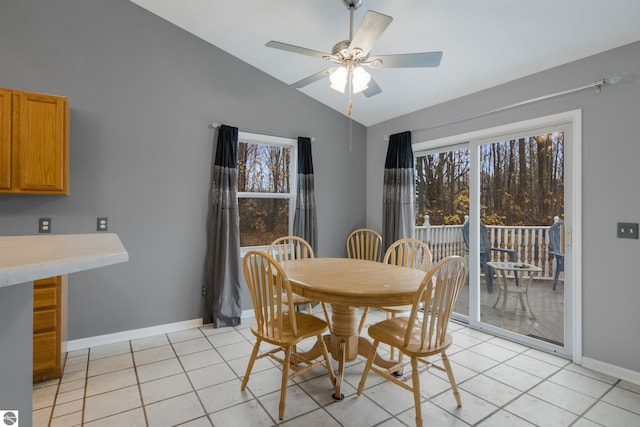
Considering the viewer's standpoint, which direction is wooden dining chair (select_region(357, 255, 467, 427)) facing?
facing away from the viewer and to the left of the viewer

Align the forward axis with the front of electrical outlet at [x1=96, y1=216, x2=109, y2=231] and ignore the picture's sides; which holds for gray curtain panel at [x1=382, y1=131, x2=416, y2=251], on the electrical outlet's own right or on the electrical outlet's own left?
on the electrical outlet's own left

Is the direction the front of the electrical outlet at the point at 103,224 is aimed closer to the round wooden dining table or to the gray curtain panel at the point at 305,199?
the round wooden dining table

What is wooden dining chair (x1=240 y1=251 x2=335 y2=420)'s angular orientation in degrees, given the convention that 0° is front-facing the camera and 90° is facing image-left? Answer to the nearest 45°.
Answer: approximately 225°

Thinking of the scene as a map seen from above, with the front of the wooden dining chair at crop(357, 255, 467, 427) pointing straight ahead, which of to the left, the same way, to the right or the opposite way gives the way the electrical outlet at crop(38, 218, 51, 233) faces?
the opposite way

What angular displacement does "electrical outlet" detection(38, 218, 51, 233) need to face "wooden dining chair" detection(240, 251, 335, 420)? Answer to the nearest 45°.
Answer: approximately 45° to its left

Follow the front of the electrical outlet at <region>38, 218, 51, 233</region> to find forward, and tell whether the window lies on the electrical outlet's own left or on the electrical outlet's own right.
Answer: on the electrical outlet's own left

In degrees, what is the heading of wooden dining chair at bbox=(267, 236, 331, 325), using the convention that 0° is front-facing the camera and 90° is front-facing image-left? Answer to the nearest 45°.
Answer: approximately 315°

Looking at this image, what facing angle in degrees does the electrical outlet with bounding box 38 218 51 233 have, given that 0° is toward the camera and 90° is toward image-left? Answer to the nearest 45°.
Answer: approximately 0°

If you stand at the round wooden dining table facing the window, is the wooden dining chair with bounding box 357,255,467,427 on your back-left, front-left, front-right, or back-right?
back-right

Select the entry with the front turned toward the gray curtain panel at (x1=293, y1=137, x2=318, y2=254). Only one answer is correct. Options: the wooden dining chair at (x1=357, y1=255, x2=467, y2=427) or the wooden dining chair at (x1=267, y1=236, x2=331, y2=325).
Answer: the wooden dining chair at (x1=357, y1=255, x2=467, y2=427)
